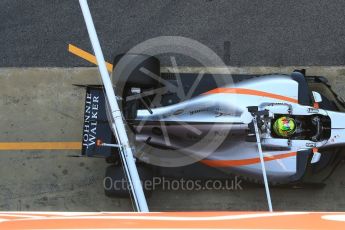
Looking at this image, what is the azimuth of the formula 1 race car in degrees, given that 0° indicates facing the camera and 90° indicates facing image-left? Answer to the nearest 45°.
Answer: approximately 270°
